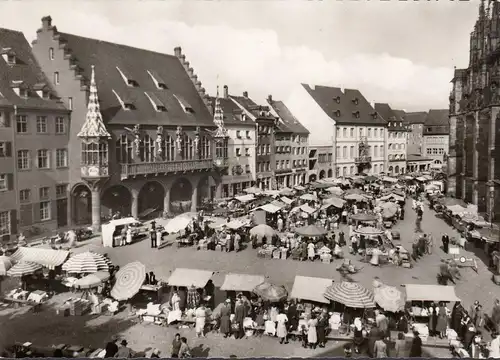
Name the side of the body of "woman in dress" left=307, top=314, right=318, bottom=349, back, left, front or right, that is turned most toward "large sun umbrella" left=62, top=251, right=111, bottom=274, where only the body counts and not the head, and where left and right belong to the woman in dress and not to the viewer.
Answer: left

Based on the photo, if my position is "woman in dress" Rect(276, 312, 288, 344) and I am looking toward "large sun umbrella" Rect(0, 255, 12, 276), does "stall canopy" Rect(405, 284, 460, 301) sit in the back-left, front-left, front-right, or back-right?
back-right

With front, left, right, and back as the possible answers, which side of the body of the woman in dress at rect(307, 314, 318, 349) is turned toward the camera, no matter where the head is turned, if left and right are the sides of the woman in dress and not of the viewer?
back

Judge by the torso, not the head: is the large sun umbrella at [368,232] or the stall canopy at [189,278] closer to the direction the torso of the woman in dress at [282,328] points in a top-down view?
the large sun umbrella

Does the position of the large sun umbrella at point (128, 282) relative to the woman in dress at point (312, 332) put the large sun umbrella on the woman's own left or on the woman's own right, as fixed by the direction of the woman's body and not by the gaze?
on the woman's own left

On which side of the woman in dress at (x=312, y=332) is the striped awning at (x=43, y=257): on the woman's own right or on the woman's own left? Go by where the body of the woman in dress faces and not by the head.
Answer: on the woman's own left

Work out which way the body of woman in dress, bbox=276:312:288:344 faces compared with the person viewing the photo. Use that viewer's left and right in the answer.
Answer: facing away from the viewer

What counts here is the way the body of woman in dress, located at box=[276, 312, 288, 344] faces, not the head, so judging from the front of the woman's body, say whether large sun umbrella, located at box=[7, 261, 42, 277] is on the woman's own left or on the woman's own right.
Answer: on the woman's own left

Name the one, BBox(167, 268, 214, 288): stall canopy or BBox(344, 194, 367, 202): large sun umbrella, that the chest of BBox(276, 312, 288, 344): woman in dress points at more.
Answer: the large sun umbrella

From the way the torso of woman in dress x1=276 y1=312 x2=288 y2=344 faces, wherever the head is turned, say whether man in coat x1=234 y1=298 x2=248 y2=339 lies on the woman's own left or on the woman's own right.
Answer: on the woman's own left

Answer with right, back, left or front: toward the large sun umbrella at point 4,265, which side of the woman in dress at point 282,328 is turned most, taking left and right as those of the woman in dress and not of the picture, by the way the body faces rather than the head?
left

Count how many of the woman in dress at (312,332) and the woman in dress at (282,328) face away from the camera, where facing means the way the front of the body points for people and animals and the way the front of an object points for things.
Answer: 2

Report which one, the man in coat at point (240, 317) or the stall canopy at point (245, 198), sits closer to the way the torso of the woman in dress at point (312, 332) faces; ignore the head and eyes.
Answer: the stall canopy

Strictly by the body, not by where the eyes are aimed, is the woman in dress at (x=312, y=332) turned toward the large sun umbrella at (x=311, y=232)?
yes
